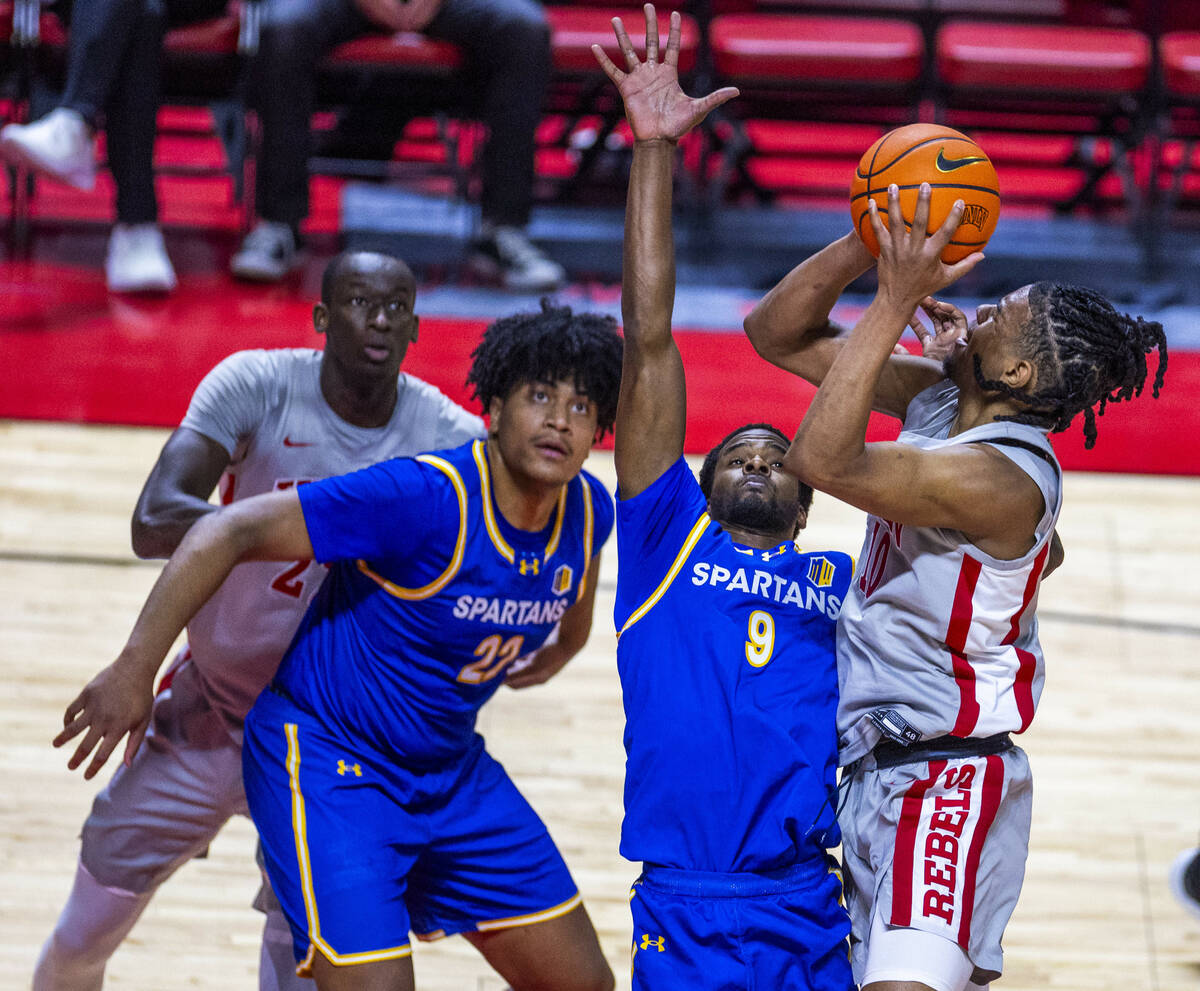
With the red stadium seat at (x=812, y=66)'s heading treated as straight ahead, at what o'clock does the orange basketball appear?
The orange basketball is roughly at 12 o'clock from the red stadium seat.

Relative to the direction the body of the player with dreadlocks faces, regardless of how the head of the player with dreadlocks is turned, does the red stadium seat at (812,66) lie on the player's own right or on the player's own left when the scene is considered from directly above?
on the player's own right

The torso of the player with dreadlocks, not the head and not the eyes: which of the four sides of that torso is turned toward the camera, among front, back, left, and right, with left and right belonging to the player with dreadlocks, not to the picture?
left

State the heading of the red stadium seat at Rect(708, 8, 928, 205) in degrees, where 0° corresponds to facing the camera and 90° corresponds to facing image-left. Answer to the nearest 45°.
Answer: approximately 0°

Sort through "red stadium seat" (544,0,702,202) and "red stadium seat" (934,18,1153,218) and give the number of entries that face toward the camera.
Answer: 2

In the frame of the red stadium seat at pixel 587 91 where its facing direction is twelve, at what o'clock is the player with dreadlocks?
The player with dreadlocks is roughly at 12 o'clock from the red stadium seat.

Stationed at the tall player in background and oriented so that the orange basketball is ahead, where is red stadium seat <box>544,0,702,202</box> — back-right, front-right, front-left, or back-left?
back-left

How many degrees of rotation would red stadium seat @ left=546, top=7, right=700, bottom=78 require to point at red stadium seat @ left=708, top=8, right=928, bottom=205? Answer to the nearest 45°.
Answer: approximately 90° to its left

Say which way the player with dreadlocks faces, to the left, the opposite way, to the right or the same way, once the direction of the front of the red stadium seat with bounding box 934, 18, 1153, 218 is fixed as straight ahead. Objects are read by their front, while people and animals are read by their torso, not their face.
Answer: to the right

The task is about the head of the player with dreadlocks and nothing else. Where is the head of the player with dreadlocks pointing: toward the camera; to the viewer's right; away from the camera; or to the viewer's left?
to the viewer's left
